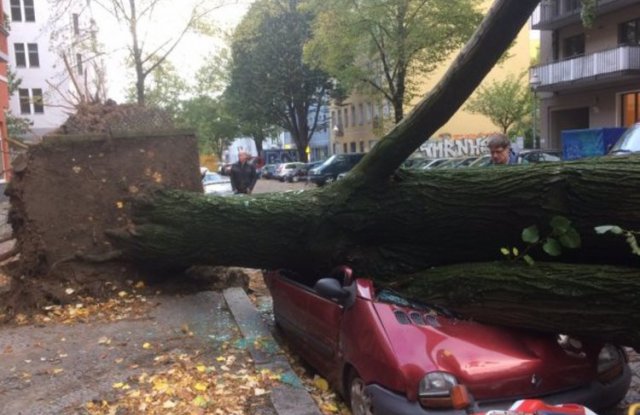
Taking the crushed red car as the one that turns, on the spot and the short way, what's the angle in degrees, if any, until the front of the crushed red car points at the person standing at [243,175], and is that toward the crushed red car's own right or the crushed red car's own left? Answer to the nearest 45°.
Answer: approximately 180°

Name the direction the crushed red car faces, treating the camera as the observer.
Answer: facing the viewer and to the right of the viewer

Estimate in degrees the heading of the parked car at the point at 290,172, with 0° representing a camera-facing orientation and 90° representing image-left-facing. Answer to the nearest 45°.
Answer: approximately 45°

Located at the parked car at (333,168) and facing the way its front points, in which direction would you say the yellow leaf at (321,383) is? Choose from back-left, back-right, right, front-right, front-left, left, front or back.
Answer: front-left

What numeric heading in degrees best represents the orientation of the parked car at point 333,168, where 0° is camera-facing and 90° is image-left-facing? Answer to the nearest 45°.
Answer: approximately 45°

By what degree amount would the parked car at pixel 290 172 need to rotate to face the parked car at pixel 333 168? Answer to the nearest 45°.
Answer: approximately 45° to its left

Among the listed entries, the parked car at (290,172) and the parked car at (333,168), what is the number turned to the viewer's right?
0
